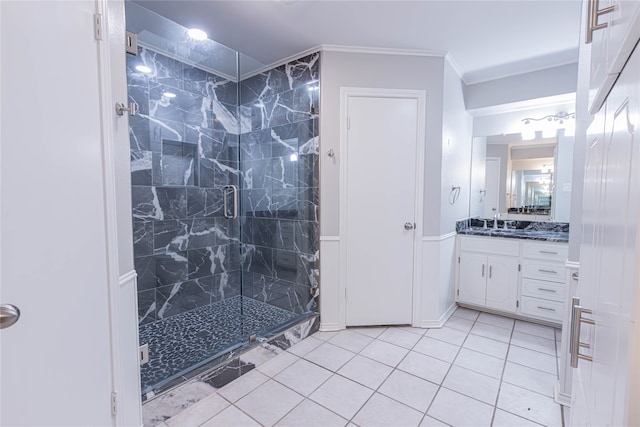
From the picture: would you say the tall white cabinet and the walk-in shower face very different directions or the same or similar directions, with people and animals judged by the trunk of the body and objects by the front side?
very different directions

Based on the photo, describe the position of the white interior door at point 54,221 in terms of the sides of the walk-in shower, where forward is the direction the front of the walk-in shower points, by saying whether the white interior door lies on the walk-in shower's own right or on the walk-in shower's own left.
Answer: on the walk-in shower's own right

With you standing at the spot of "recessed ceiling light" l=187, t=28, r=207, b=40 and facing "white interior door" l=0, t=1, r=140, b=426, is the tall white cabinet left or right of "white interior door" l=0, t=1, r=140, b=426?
left

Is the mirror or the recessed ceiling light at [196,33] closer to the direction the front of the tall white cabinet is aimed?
the recessed ceiling light

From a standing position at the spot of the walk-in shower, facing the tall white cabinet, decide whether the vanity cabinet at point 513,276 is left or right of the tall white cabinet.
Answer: left

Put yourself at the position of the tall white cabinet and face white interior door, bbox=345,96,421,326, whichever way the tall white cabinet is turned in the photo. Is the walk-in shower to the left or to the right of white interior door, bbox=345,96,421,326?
left

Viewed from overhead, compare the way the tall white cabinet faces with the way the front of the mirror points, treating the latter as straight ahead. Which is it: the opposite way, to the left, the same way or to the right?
to the right

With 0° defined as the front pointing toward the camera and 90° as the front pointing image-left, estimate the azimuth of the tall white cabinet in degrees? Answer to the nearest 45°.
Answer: approximately 90°

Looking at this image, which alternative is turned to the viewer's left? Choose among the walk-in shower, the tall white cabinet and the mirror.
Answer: the tall white cabinet
